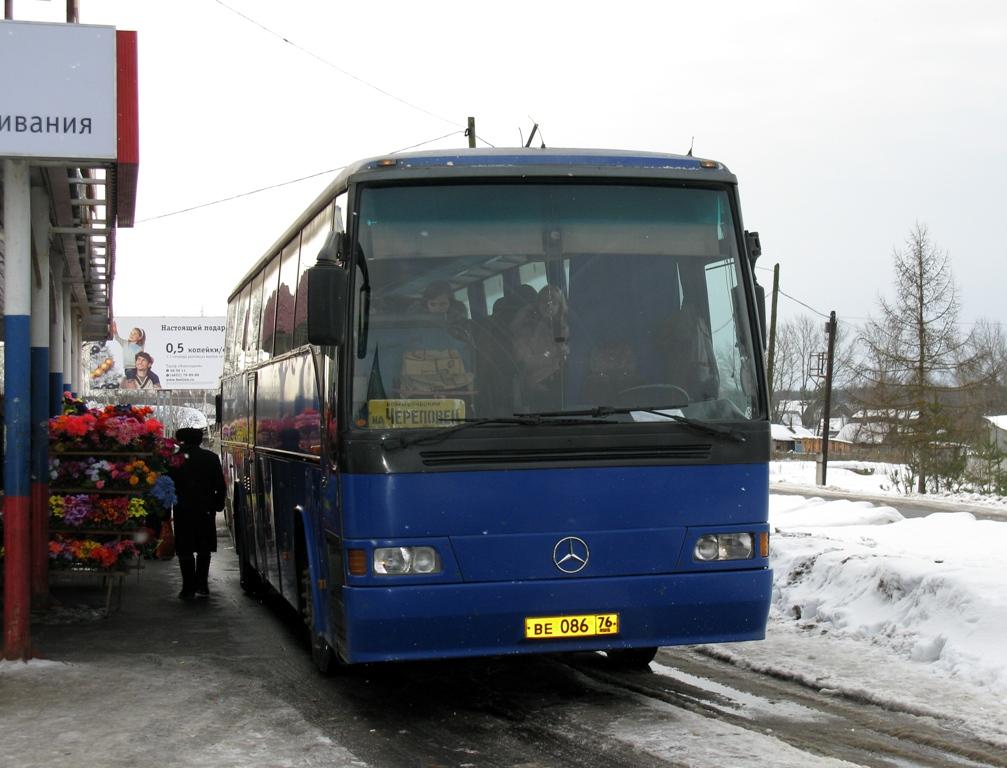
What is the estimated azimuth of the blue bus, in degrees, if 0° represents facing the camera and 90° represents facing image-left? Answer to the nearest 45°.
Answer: approximately 0°

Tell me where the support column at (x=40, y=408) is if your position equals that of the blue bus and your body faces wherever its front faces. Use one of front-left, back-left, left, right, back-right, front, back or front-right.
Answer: back-right

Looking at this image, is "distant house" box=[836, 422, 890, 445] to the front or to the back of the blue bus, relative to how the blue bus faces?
to the back
